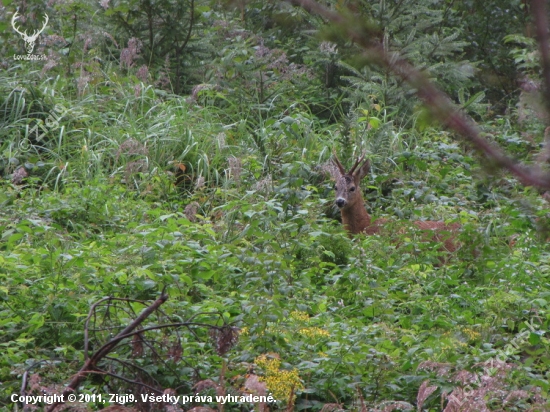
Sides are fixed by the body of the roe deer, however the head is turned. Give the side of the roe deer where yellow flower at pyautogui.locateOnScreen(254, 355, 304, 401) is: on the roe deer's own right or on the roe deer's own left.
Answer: on the roe deer's own left

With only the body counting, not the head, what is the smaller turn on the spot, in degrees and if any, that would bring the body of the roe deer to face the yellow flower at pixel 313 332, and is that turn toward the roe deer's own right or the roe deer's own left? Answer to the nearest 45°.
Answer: approximately 90° to the roe deer's own left

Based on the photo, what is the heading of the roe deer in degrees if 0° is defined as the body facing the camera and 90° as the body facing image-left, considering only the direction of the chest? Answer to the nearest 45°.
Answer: approximately 90°
